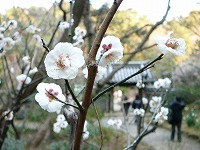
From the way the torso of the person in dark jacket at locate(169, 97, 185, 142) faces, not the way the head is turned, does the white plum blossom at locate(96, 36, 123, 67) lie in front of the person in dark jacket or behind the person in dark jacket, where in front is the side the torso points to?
behind

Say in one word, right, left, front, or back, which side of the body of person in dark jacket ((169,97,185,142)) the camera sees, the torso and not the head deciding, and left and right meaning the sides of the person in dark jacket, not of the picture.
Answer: back
